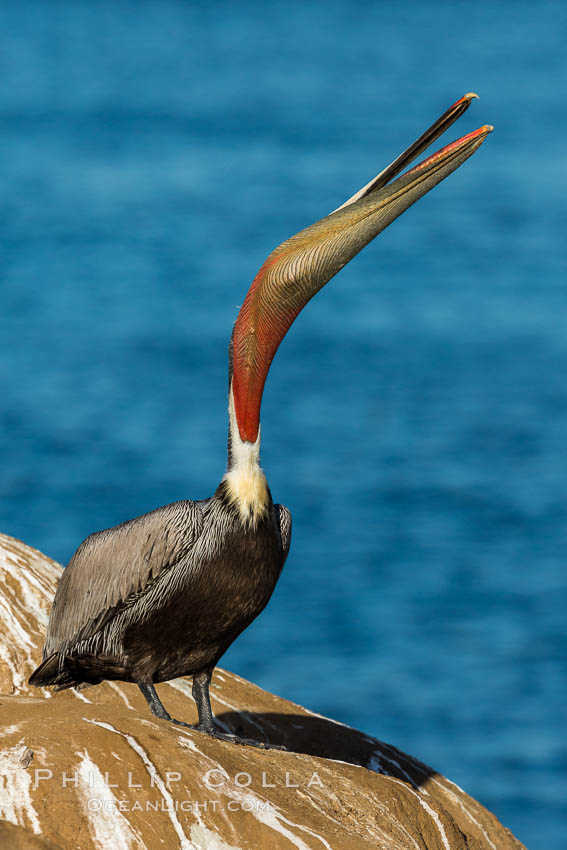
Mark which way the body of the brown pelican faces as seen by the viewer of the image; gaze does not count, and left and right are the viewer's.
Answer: facing the viewer and to the right of the viewer
